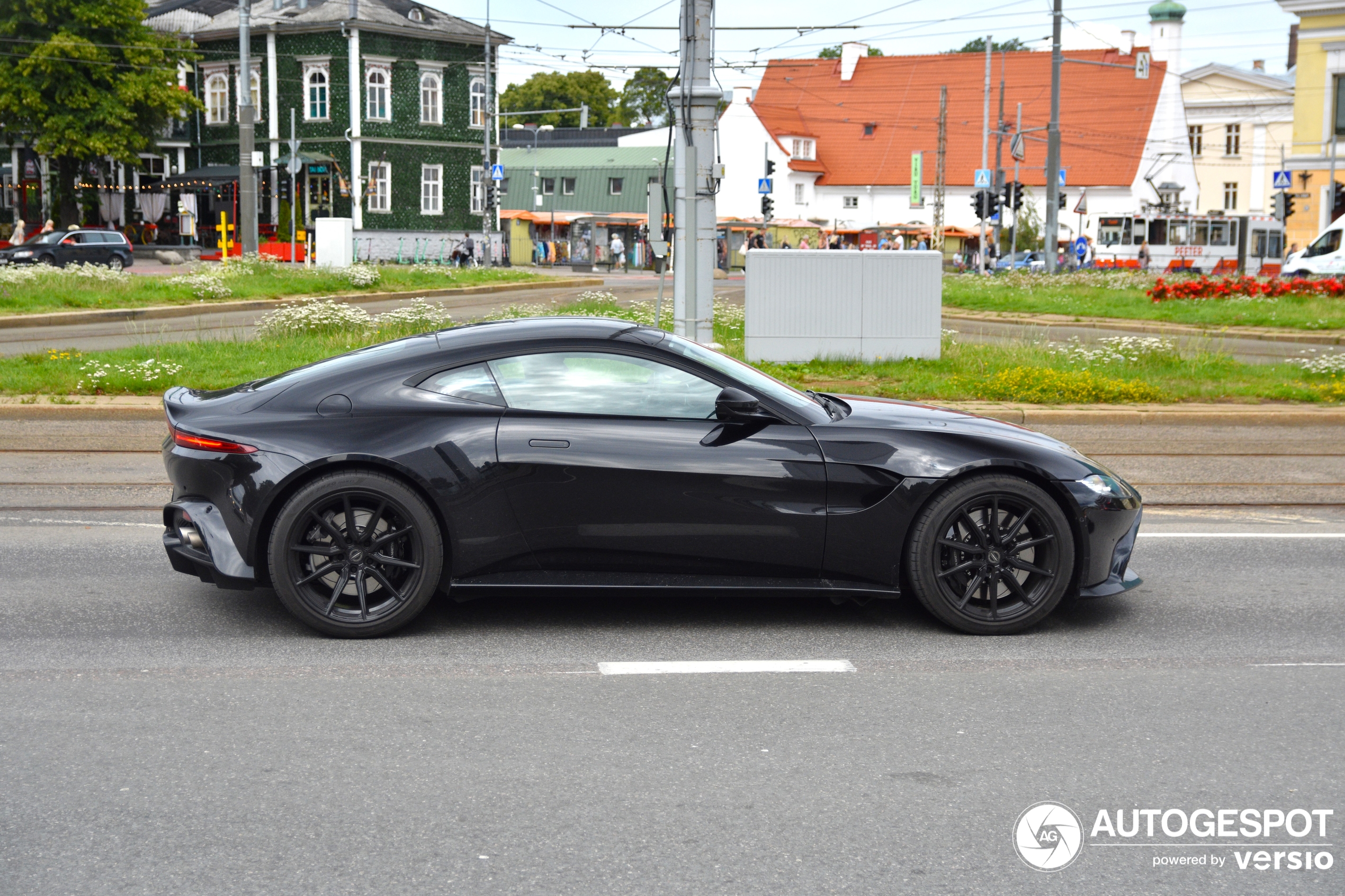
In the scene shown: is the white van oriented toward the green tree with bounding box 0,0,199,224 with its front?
yes

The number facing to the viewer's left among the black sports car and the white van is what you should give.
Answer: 1

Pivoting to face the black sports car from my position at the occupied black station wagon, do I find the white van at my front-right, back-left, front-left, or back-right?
front-left

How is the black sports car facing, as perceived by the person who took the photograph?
facing to the right of the viewer

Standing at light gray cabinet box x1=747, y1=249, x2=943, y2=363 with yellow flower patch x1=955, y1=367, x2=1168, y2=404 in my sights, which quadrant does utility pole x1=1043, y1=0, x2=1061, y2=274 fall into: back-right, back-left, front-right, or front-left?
back-left

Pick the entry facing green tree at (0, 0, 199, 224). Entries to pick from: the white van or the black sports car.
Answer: the white van

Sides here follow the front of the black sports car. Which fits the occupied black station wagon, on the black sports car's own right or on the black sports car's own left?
on the black sports car's own left

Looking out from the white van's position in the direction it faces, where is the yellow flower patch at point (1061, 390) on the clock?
The yellow flower patch is roughly at 9 o'clock from the white van.

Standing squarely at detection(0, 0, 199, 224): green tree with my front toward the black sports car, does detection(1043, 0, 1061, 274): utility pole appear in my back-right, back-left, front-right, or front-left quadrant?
front-left

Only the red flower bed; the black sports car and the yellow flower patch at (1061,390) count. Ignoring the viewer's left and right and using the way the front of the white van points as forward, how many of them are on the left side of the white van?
3

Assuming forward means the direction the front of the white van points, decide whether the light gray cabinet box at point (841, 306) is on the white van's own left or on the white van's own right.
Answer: on the white van's own left

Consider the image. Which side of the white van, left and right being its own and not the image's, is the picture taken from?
left

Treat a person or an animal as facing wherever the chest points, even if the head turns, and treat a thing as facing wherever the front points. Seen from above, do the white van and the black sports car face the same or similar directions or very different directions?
very different directions
